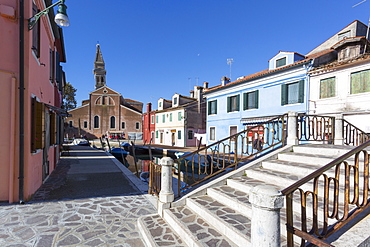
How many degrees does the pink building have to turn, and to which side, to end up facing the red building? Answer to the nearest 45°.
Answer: approximately 45° to its left

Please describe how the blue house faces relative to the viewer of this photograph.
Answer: facing the viewer and to the left of the viewer

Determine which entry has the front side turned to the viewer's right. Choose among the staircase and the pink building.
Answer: the pink building

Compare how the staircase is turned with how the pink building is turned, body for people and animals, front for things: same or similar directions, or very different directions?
very different directions

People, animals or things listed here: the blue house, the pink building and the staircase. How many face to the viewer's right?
1

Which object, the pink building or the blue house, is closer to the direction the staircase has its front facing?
the pink building

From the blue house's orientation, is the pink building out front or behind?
out front

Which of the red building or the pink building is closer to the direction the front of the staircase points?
the pink building

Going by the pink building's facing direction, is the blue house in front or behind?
in front

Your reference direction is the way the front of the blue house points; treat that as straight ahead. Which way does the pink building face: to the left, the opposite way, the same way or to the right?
the opposite way

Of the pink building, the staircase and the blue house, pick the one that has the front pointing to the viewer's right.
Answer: the pink building

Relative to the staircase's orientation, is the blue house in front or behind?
behind

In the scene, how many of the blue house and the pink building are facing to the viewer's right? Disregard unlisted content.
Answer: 1

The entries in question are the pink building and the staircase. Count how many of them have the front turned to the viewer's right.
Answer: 1

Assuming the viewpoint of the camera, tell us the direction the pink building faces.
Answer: facing to the right of the viewer

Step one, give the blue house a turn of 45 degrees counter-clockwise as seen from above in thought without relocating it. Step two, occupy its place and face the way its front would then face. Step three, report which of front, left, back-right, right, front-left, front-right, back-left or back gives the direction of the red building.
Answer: back-right

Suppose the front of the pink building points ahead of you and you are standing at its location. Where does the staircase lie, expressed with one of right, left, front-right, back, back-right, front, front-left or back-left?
front-right

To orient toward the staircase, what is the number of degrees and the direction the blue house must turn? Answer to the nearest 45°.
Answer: approximately 45° to its left
